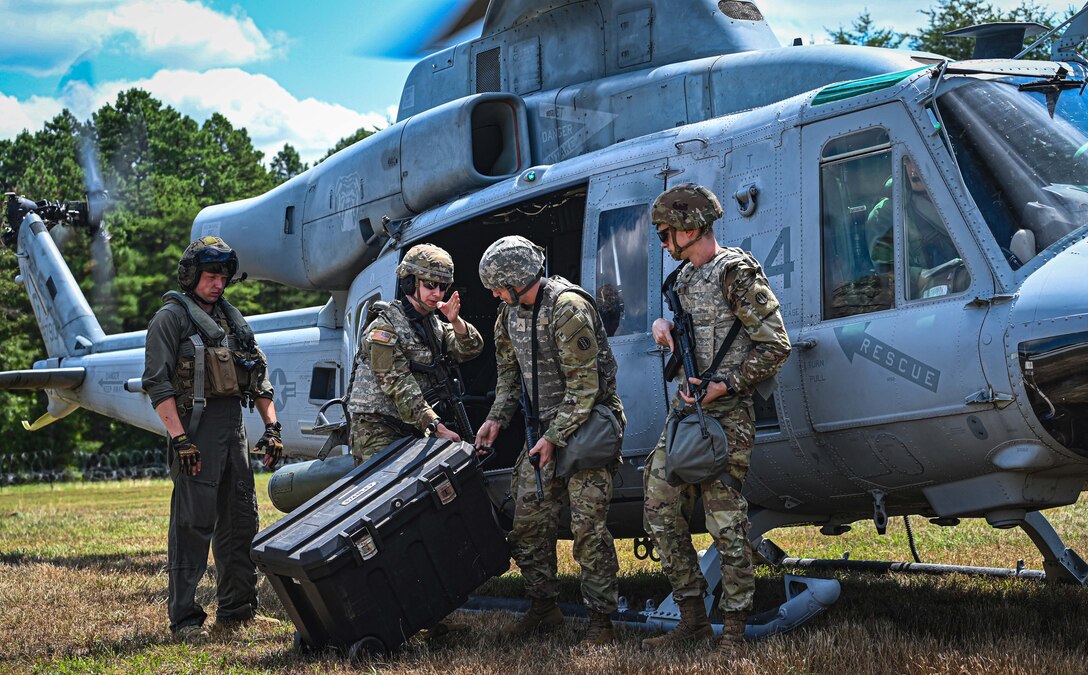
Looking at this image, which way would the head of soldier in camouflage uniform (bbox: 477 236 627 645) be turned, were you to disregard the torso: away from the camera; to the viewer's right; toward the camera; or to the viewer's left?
to the viewer's left

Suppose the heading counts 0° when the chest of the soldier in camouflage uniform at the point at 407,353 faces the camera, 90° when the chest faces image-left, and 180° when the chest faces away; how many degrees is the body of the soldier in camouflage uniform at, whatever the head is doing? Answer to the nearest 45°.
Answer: approximately 315°

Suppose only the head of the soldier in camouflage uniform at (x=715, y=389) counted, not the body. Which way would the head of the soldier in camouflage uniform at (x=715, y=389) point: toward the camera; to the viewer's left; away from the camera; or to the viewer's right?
to the viewer's left

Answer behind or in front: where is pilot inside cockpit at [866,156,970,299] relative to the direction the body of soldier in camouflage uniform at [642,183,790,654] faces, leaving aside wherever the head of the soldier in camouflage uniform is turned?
behind

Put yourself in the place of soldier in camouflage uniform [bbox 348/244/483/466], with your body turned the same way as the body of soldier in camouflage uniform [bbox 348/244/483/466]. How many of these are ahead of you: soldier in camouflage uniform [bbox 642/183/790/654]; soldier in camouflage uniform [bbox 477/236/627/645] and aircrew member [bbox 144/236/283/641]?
2

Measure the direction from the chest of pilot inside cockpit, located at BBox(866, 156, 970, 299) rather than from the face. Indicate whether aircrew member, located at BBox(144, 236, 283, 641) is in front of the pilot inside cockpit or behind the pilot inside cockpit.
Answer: behind

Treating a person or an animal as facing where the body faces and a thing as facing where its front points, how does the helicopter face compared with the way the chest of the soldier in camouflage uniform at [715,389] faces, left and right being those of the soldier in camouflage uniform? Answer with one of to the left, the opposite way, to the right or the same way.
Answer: to the left

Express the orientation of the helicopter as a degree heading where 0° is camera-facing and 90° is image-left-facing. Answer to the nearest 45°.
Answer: approximately 315°
